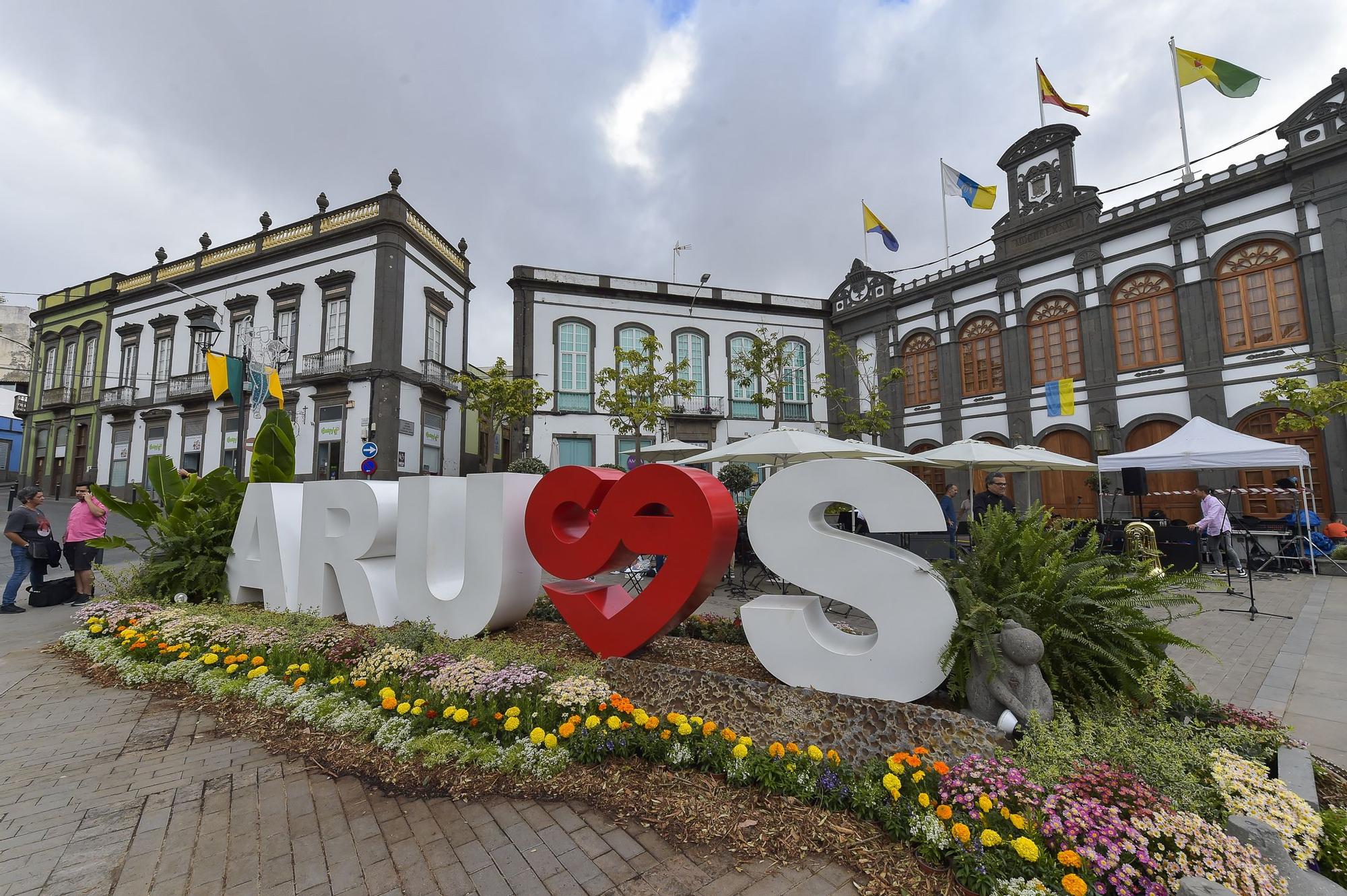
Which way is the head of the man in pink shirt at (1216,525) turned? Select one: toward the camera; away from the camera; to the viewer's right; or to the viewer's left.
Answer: to the viewer's left

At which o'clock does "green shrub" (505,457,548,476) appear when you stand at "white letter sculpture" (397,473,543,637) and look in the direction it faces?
The green shrub is roughly at 5 o'clock from the white letter sculpture.

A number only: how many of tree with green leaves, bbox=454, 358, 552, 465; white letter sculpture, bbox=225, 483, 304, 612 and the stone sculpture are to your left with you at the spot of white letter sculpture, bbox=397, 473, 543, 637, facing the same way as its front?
1

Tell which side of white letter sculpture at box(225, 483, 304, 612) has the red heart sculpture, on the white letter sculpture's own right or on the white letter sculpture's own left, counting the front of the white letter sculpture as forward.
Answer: on the white letter sculpture's own left

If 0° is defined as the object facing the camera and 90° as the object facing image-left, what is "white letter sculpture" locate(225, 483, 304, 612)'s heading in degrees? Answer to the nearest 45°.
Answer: approximately 45°

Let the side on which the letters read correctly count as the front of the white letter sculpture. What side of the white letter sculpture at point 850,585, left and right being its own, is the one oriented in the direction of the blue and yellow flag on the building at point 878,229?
back

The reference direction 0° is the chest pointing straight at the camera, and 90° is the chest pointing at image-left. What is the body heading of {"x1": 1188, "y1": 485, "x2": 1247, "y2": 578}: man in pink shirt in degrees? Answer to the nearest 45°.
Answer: approximately 90°

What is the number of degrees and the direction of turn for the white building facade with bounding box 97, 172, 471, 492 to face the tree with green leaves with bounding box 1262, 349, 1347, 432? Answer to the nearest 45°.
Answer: approximately 90° to its left

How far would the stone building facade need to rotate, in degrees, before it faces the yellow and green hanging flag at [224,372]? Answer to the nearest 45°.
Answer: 0° — it already faces it

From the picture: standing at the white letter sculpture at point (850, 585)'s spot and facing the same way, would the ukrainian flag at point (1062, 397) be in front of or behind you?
behind

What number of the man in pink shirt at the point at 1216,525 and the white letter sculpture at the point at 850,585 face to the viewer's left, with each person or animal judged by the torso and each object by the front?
1
